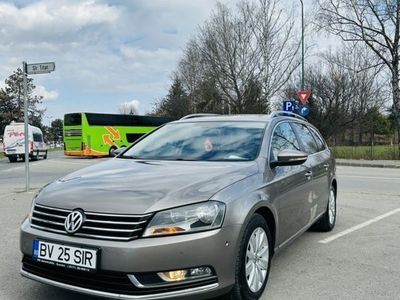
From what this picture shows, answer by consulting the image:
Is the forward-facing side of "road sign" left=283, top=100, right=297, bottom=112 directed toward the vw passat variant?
yes

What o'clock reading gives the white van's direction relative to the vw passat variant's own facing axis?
The white van is roughly at 4 o'clock from the vw passat variant.

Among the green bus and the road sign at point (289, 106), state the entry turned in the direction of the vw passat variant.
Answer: the road sign

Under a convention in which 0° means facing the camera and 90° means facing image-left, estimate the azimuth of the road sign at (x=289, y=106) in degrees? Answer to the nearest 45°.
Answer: approximately 0°

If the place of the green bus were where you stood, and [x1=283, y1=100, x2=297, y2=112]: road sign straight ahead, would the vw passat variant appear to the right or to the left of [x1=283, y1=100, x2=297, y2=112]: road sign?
right

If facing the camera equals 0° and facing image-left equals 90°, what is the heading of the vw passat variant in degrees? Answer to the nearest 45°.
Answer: approximately 45°

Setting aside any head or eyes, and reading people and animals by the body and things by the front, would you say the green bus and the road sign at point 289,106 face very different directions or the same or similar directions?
very different directions

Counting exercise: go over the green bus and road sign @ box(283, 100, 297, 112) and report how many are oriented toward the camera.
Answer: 1
